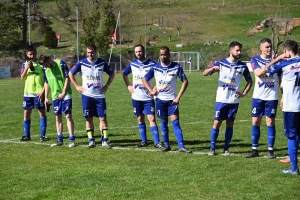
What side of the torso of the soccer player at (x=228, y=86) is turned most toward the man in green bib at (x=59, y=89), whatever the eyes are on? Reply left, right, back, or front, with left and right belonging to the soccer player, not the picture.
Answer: right

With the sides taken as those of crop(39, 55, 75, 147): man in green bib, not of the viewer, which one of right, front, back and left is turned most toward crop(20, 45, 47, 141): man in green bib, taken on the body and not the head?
right

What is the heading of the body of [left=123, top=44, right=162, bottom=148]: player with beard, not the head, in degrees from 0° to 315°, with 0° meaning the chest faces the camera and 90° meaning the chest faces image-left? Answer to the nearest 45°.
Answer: approximately 0°

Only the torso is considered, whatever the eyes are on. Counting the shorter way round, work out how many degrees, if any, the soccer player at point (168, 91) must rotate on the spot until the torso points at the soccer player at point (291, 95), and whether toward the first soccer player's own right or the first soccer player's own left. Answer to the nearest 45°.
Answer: approximately 45° to the first soccer player's own left

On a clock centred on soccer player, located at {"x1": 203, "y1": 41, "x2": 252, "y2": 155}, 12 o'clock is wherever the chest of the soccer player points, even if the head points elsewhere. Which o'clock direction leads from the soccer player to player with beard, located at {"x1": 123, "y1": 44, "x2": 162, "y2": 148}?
The player with beard is roughly at 4 o'clock from the soccer player.

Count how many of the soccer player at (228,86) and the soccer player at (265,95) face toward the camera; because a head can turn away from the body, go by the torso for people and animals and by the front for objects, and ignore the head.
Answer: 2

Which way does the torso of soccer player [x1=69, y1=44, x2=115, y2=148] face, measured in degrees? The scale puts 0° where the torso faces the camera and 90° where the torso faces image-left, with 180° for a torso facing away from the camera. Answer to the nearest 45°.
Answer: approximately 0°
